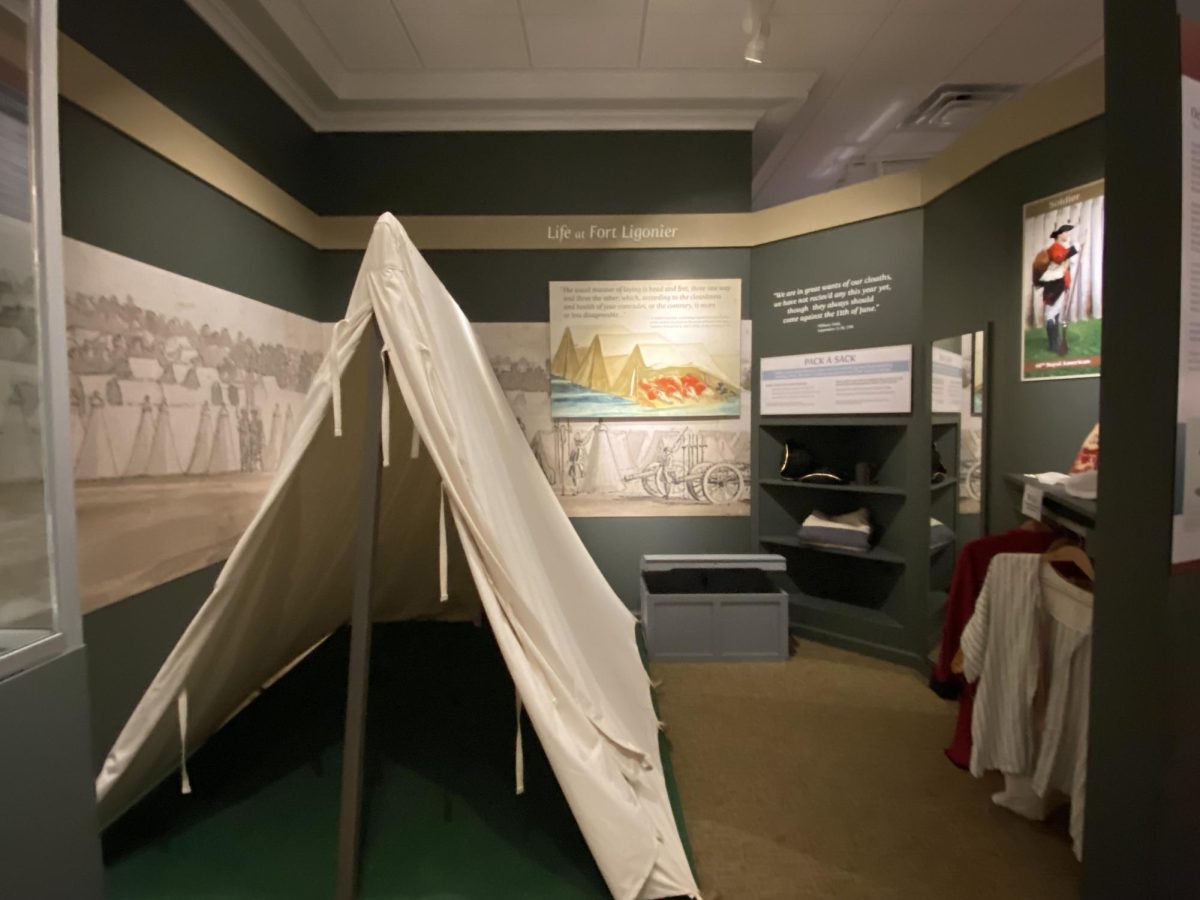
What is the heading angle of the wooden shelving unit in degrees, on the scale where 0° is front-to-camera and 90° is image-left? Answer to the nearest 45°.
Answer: approximately 45°

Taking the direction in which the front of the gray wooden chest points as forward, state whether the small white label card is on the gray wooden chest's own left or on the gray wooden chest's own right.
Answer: on the gray wooden chest's own left

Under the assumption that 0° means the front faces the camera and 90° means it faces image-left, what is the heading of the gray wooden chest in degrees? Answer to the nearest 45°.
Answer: approximately 0°

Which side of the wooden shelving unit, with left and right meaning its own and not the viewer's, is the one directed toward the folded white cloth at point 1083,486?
left
